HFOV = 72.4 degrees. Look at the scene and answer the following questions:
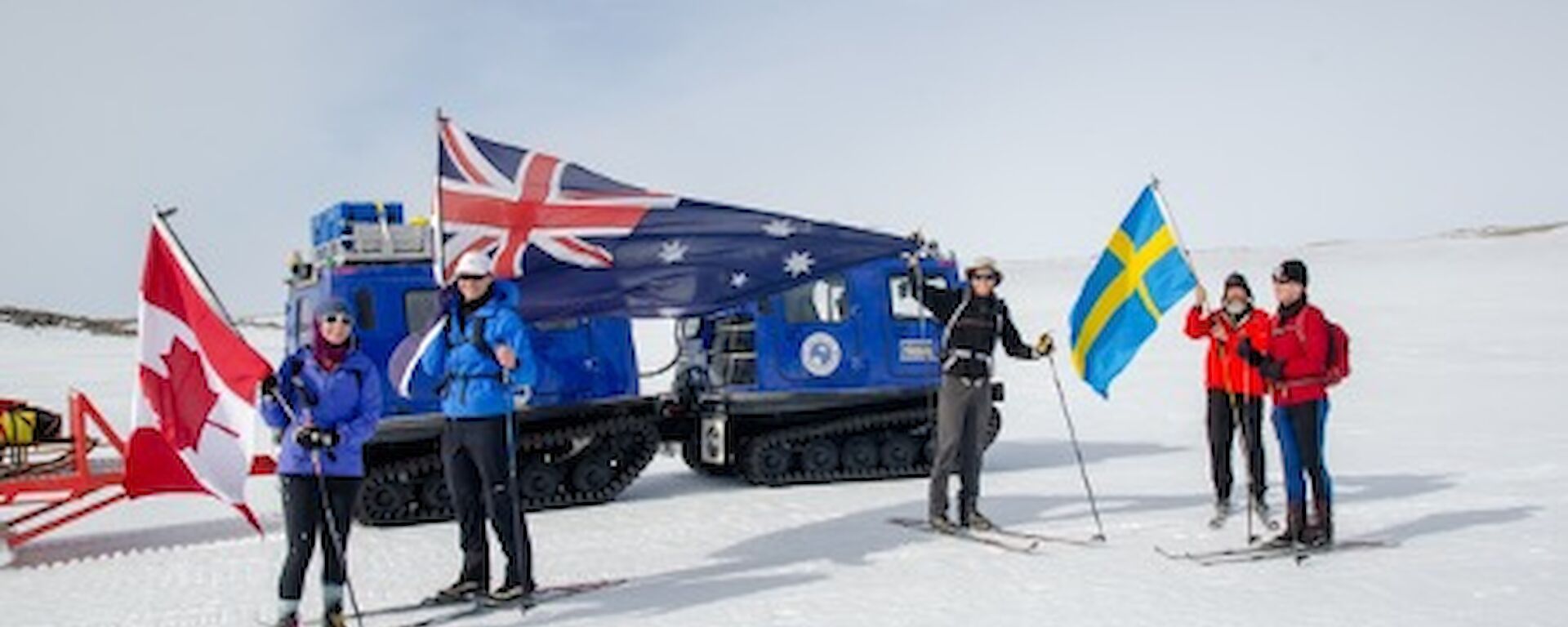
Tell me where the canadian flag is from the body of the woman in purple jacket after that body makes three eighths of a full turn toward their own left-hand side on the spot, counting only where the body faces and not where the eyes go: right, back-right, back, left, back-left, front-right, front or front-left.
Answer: left

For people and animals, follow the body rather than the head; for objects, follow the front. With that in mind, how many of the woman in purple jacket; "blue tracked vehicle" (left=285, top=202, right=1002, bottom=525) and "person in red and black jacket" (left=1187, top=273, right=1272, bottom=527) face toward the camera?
2

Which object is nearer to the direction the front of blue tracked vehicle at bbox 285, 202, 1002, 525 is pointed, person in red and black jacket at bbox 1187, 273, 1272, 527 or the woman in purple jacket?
the person in red and black jacket

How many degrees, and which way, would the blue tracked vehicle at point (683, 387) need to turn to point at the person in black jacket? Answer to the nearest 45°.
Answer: approximately 90° to its right

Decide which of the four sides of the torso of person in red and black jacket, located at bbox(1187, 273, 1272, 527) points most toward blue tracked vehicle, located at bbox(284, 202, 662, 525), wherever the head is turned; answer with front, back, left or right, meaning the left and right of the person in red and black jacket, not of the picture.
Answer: right

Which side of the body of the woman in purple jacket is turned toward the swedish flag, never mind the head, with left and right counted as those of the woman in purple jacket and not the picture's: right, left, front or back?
left

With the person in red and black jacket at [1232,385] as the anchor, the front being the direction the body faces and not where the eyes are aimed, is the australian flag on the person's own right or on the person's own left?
on the person's own right

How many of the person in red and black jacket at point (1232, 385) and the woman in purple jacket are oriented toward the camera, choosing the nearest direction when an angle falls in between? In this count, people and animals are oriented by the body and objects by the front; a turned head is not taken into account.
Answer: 2

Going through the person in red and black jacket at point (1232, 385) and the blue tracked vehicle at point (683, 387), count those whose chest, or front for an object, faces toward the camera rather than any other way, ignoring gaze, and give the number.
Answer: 1
